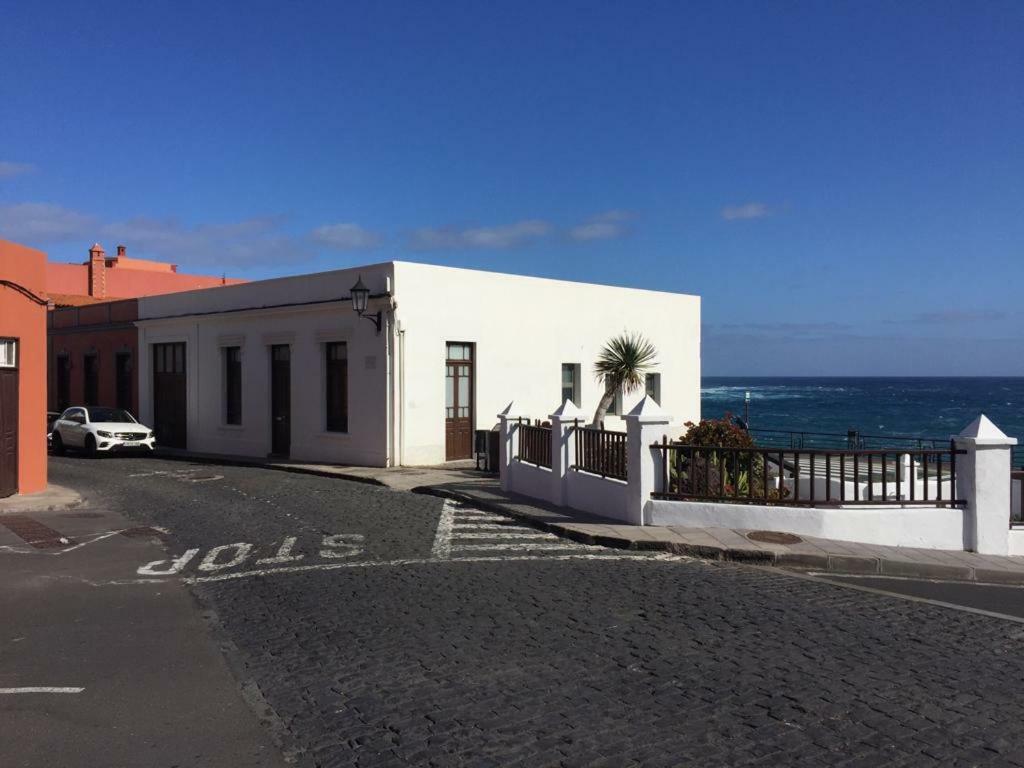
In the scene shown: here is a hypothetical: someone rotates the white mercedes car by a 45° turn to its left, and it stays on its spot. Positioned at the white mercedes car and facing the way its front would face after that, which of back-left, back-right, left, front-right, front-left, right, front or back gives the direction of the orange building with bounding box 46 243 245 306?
left

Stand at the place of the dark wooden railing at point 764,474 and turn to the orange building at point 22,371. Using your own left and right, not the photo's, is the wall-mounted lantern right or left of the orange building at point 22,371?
right

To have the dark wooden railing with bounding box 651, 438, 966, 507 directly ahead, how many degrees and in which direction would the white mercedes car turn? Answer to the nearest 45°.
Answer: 0° — it already faces it

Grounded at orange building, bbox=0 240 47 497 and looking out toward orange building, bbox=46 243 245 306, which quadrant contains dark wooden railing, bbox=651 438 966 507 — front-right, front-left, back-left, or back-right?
back-right

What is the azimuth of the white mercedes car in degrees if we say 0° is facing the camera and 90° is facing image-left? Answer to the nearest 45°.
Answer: approximately 315°
